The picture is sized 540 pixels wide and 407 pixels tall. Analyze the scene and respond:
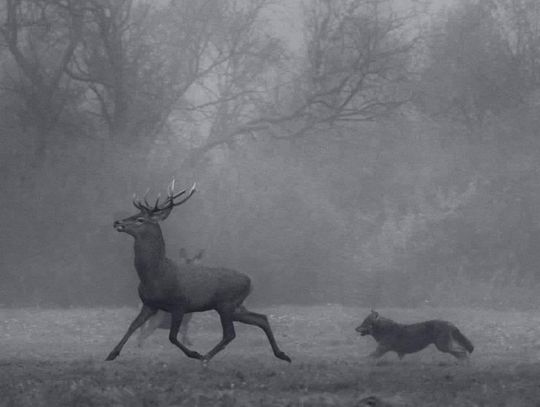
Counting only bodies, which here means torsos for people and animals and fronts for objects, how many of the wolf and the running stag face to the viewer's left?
2

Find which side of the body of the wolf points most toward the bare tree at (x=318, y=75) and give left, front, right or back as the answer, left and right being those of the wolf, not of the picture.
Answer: right

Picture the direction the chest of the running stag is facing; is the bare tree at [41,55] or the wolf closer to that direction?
the bare tree

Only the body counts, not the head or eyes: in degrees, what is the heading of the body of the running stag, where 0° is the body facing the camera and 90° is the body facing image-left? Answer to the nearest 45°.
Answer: approximately 90°

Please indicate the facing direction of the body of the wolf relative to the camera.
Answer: to the viewer's left

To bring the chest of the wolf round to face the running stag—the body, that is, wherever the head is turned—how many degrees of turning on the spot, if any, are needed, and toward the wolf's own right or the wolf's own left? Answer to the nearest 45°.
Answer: approximately 45° to the wolf's own left

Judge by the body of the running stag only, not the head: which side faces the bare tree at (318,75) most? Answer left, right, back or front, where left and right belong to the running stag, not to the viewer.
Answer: right

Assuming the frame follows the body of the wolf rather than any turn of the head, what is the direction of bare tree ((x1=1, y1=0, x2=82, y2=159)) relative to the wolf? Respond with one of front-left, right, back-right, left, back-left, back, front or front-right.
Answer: front-right
